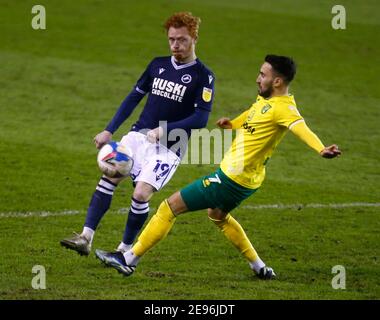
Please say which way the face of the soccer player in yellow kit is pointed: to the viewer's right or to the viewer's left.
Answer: to the viewer's left

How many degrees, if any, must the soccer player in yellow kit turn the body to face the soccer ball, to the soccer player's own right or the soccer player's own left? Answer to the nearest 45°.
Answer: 0° — they already face it

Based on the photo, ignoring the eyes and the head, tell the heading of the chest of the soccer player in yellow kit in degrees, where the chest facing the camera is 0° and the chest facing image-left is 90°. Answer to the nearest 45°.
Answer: approximately 90°
